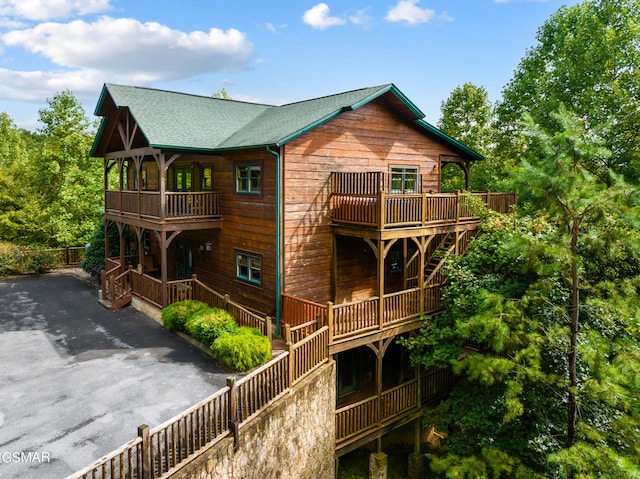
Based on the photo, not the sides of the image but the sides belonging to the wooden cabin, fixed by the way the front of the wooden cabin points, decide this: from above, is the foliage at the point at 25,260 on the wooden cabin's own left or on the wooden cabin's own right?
on the wooden cabin's own right

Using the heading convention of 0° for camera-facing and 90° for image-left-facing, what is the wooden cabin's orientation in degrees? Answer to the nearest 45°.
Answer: approximately 45°

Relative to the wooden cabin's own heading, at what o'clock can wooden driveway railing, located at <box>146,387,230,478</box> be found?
The wooden driveway railing is roughly at 11 o'clock from the wooden cabin.

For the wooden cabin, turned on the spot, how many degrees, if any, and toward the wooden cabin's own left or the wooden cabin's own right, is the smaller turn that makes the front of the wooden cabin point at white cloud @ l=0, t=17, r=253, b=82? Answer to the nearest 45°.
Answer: approximately 90° to the wooden cabin's own right

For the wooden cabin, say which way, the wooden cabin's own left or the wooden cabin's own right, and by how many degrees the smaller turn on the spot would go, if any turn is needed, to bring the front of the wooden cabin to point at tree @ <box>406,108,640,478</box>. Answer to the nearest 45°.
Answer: approximately 90° to the wooden cabin's own left

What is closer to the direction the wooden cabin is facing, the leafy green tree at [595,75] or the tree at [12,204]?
the tree

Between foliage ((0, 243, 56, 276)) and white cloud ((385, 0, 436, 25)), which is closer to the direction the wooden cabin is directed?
the foliage

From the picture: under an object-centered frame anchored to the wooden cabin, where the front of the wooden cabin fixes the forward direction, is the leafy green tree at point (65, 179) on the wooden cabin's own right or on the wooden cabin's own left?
on the wooden cabin's own right

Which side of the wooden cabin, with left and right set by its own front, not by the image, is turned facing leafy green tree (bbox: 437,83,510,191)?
back

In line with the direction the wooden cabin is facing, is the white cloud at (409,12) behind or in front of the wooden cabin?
behind
